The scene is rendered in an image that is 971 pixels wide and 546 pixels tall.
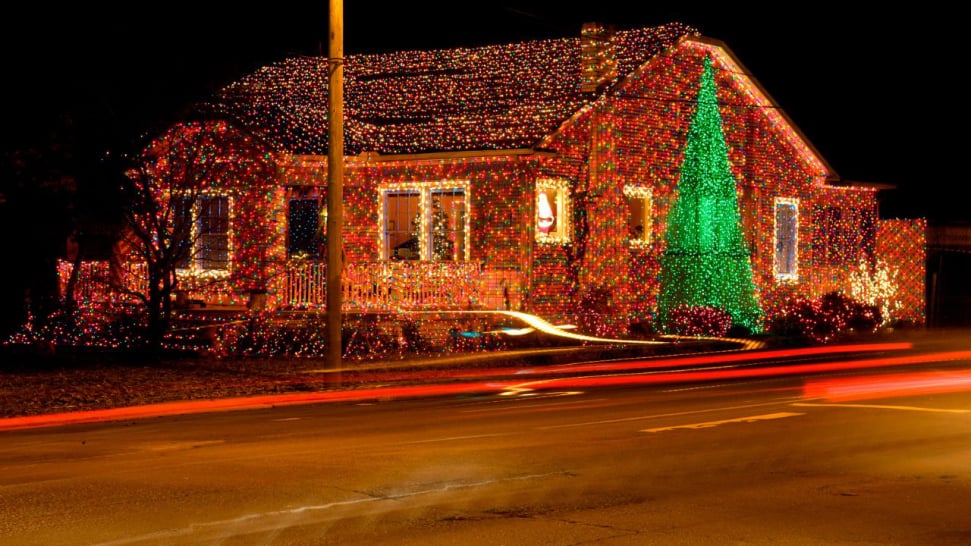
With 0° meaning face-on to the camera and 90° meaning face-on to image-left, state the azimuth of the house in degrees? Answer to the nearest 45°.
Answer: approximately 45°

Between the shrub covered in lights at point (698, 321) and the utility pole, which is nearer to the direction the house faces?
the utility pole

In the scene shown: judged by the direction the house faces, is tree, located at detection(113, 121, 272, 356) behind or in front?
in front

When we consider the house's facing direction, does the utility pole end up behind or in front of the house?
in front
